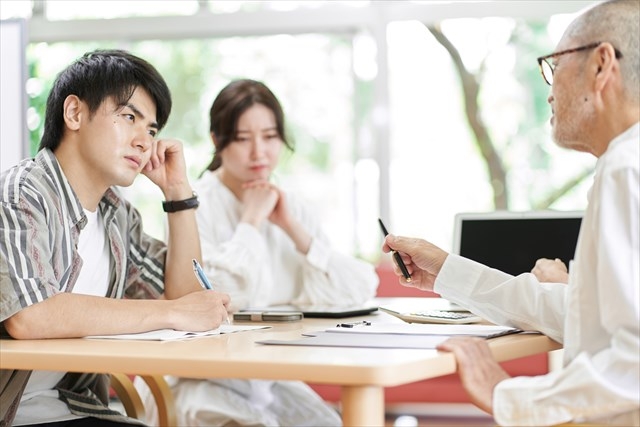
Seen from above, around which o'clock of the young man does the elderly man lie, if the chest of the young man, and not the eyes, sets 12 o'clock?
The elderly man is roughly at 12 o'clock from the young man.

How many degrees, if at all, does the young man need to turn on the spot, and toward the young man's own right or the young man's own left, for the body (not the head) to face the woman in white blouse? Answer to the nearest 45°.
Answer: approximately 90° to the young man's own left

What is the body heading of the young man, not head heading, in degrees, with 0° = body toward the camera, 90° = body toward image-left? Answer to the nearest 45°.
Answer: approximately 315°

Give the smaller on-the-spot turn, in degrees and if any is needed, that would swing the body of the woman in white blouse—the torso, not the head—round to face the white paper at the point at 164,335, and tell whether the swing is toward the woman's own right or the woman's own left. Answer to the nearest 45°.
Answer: approximately 45° to the woman's own right

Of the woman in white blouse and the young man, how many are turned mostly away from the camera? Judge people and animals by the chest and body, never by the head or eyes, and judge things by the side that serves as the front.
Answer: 0

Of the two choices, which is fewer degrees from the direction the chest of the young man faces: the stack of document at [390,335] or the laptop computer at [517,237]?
the stack of document

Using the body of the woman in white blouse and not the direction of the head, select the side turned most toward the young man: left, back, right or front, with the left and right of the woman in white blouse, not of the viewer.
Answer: right

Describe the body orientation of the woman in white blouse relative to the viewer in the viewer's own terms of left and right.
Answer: facing the viewer and to the right of the viewer

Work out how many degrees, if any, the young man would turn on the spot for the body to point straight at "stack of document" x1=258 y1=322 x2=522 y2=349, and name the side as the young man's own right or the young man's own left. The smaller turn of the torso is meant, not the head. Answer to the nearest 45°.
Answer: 0° — they already face it

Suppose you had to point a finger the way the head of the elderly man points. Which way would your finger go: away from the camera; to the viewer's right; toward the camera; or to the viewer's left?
to the viewer's left

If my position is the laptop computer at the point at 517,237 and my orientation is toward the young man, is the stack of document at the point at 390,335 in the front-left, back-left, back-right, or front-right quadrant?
front-left
